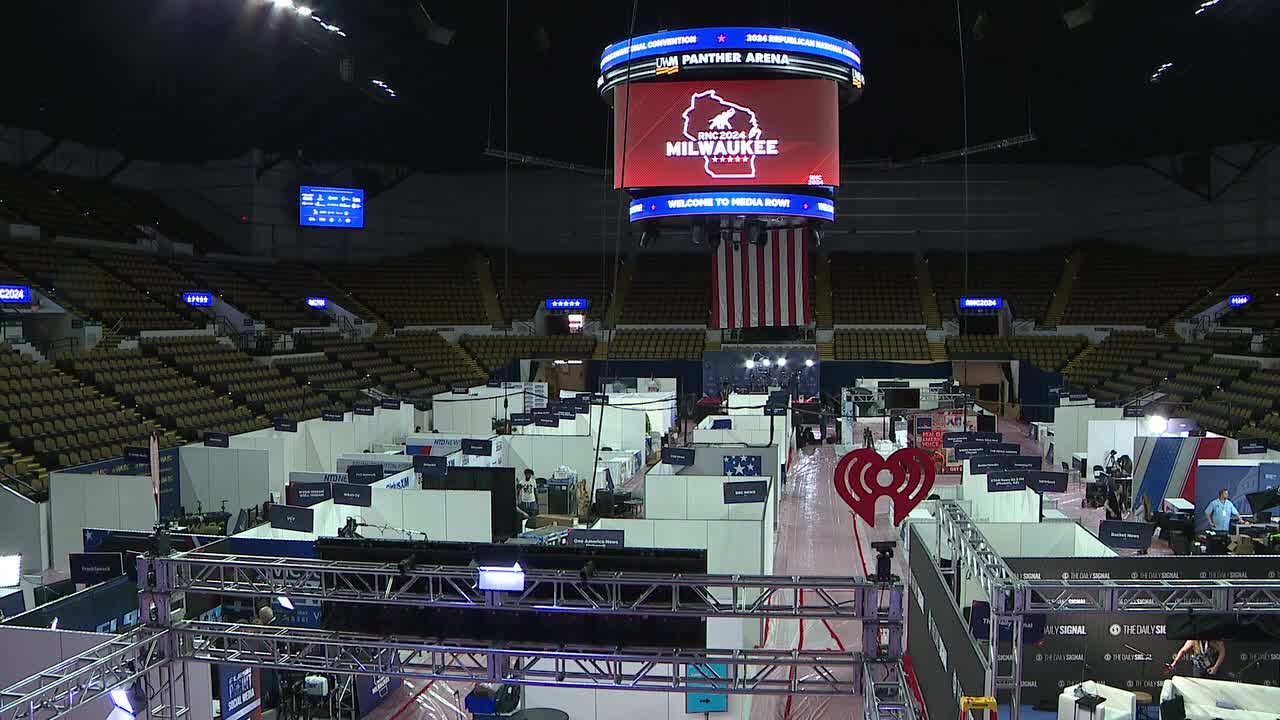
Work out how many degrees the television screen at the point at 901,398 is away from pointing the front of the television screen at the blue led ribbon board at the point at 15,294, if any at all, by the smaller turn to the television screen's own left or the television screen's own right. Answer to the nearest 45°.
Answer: approximately 45° to the television screen's own right

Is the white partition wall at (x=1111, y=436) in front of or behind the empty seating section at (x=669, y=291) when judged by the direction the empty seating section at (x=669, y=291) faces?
in front

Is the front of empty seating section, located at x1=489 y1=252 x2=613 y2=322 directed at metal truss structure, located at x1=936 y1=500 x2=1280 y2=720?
yes

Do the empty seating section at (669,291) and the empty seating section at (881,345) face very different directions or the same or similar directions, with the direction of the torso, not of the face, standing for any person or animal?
same or similar directions

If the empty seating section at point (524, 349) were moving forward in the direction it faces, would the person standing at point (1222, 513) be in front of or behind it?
in front

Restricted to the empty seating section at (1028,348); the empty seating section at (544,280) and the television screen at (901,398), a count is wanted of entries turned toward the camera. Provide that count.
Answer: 3

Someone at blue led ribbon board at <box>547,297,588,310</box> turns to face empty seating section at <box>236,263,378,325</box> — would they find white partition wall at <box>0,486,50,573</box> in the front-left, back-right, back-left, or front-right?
front-left

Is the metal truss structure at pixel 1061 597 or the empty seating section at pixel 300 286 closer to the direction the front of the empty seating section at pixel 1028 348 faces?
the metal truss structure

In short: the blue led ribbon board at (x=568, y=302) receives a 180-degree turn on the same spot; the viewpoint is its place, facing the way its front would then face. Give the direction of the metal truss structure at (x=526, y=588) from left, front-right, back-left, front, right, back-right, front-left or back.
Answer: back

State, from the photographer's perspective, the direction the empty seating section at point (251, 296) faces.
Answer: facing the viewer and to the right of the viewer

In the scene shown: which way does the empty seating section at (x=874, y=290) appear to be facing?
toward the camera

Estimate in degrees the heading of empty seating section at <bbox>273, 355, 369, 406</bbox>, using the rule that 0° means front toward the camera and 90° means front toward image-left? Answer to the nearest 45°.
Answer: approximately 315°

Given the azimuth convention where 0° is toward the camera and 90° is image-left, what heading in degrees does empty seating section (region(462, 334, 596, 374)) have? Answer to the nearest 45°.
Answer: approximately 0°

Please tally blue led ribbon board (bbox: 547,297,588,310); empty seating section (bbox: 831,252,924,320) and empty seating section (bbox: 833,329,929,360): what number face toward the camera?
3

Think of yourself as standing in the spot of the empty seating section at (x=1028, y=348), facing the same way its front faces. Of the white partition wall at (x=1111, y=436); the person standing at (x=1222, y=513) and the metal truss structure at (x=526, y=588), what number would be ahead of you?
3

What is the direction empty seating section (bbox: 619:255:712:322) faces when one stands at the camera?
facing the viewer

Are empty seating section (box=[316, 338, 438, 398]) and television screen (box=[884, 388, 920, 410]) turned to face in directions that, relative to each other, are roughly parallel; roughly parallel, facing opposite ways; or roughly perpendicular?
roughly perpendicular

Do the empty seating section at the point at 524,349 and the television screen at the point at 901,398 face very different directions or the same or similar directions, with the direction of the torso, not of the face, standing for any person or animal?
same or similar directions

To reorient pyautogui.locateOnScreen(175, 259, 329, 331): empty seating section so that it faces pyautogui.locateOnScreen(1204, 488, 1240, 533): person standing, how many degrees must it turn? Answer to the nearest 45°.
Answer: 0° — it already faces them
